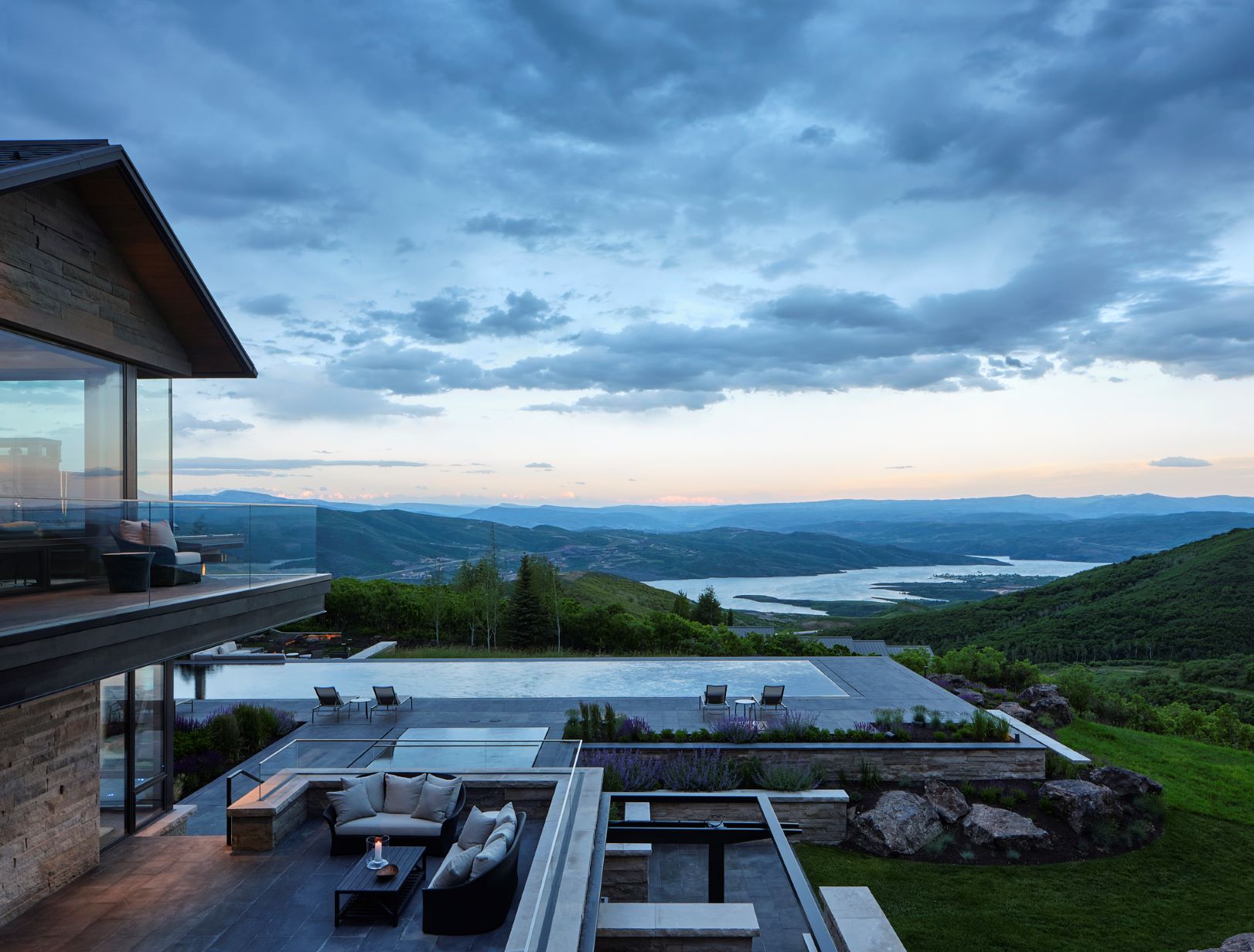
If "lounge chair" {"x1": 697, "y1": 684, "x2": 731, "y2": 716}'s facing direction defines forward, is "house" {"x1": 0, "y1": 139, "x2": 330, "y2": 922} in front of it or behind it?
behind

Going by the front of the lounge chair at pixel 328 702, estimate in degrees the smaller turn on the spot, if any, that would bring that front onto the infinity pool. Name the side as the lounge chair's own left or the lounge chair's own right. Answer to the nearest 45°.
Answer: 0° — it already faces it

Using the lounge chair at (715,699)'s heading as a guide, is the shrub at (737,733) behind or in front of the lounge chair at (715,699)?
behind

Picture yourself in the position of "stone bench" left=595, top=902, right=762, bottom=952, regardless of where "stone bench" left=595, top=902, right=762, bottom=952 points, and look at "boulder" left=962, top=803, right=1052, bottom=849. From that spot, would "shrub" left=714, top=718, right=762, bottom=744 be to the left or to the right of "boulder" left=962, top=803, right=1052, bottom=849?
left

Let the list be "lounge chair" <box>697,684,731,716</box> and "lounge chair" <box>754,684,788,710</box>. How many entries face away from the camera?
2

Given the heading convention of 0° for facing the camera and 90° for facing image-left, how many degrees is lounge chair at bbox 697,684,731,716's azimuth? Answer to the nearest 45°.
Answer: approximately 180°

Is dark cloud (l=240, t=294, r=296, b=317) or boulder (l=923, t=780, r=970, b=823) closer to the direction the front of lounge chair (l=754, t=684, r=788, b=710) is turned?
the dark cloud

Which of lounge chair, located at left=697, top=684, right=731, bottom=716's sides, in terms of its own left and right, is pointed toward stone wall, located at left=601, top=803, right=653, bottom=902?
back

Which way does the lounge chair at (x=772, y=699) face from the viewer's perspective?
away from the camera

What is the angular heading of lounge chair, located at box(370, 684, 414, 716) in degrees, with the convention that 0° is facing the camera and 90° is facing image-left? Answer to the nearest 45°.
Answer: approximately 225°
